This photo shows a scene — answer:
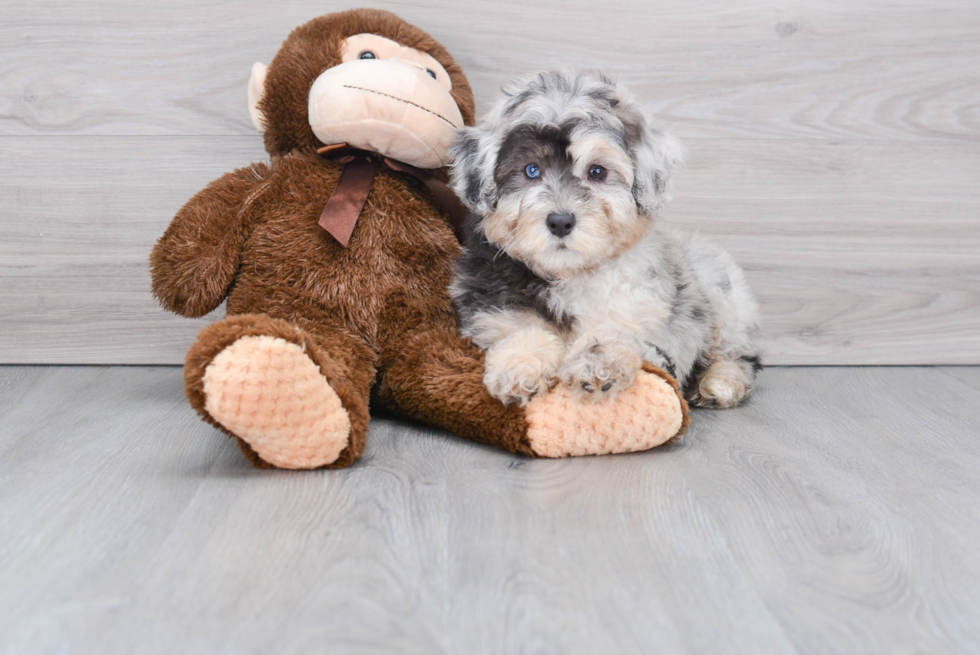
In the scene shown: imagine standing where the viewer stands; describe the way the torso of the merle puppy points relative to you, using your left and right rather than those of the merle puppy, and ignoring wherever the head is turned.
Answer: facing the viewer and to the left of the viewer
